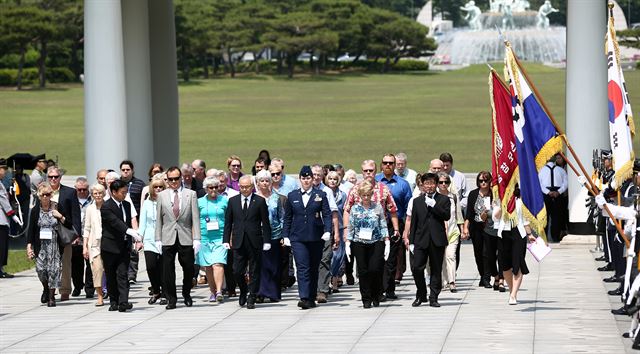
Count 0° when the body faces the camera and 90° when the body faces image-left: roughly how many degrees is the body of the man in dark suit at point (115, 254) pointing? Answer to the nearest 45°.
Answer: approximately 315°

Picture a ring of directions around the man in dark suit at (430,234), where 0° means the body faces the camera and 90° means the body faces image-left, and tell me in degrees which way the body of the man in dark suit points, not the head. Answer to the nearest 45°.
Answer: approximately 0°

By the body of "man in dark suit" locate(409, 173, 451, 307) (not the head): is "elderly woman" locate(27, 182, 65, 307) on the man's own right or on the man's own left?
on the man's own right

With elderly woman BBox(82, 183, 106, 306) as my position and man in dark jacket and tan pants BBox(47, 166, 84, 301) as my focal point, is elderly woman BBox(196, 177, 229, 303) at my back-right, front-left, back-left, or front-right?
back-right

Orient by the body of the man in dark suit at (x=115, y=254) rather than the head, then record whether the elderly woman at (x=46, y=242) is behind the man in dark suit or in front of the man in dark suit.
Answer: behind

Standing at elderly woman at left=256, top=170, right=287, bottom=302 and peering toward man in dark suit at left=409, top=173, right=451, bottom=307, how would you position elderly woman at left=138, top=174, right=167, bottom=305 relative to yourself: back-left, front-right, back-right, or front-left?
back-right
